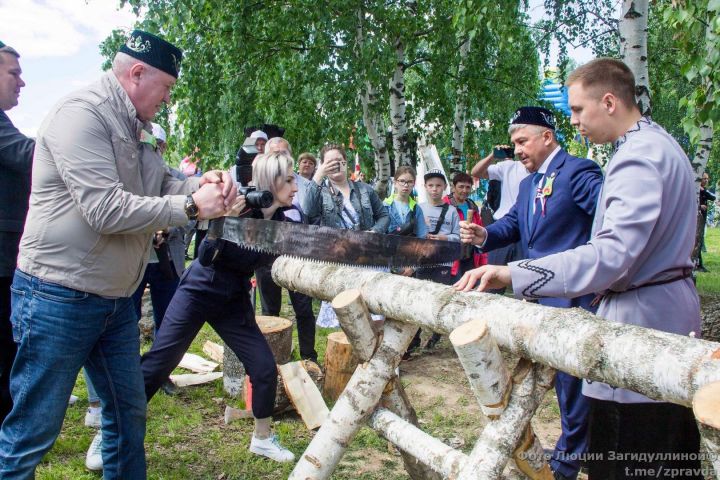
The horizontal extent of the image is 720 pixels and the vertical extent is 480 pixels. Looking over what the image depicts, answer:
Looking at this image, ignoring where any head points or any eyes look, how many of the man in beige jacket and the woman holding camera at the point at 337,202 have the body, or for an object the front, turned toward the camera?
1

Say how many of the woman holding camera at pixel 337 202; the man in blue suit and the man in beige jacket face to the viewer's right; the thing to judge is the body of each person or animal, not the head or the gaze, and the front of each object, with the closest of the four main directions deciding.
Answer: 1

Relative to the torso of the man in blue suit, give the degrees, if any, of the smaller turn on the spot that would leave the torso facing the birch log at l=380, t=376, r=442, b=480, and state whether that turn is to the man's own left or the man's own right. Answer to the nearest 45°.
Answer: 0° — they already face it

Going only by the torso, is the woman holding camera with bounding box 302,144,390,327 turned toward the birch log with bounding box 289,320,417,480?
yes

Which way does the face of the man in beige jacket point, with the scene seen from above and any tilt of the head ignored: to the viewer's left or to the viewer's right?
to the viewer's right

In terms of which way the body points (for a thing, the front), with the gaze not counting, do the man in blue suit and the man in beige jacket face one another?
yes

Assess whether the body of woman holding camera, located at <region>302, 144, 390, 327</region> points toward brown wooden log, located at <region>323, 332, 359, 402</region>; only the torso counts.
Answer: yes

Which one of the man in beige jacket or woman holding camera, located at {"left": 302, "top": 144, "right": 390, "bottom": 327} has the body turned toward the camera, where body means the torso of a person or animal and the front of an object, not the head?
the woman holding camera

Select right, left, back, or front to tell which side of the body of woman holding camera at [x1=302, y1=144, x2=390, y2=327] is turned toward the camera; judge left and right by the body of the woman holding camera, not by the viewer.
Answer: front

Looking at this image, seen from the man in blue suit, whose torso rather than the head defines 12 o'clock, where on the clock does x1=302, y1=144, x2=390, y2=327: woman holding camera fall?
The woman holding camera is roughly at 3 o'clock from the man in blue suit.

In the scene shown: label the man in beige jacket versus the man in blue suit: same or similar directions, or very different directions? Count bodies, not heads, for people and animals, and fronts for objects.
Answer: very different directions

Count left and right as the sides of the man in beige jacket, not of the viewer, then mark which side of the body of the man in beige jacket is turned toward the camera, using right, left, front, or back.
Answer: right

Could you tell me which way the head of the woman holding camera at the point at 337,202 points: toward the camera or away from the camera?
toward the camera

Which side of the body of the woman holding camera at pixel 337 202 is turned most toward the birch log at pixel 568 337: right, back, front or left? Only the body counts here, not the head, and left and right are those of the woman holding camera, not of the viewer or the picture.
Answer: front

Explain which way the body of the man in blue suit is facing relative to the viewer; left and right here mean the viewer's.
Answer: facing the viewer and to the left of the viewer

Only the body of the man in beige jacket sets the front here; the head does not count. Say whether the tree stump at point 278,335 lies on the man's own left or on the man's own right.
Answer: on the man's own left

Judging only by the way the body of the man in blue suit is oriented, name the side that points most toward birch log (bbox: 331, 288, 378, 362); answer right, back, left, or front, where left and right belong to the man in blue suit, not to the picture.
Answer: front

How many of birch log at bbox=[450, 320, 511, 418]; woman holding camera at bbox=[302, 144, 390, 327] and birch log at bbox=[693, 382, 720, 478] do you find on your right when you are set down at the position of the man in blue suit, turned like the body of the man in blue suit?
1

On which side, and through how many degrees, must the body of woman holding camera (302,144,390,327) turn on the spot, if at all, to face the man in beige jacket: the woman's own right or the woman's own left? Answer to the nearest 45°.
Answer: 0° — they already face them

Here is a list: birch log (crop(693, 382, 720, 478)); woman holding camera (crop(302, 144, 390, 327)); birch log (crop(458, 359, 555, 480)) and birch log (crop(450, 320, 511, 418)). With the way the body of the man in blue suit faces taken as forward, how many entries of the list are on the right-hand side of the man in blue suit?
1
